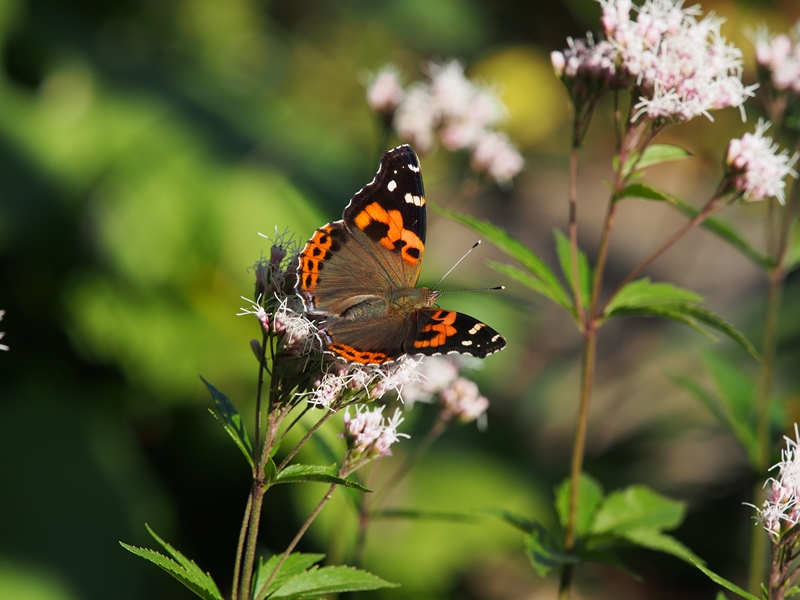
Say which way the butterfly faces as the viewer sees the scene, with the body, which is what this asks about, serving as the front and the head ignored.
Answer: to the viewer's right
